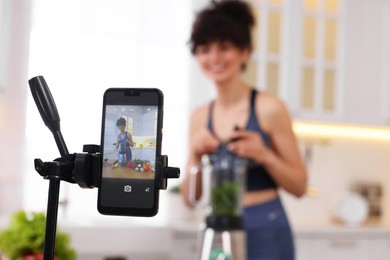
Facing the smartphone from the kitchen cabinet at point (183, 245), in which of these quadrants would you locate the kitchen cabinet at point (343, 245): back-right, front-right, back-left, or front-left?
back-left

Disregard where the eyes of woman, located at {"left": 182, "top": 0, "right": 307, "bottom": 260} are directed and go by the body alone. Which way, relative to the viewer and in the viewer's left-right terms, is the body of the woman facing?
facing the viewer and to the left of the viewer

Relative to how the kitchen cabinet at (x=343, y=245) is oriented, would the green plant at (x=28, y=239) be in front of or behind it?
in front

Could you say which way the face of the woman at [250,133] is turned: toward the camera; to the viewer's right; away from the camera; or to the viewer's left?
toward the camera

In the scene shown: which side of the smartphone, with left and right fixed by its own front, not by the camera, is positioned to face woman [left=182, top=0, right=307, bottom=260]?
back

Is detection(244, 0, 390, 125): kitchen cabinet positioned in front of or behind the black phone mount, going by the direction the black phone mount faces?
behind

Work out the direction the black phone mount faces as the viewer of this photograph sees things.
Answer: facing the viewer

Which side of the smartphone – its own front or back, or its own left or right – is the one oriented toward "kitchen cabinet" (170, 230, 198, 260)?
back

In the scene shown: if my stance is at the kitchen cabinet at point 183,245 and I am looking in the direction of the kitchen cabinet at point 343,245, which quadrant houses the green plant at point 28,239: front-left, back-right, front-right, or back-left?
back-right

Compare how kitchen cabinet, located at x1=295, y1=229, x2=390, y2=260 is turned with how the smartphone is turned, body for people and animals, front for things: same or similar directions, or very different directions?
same or similar directions
